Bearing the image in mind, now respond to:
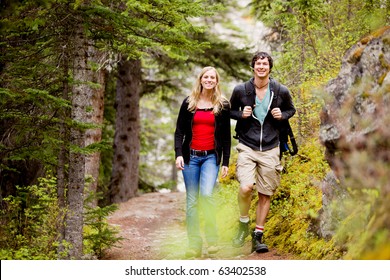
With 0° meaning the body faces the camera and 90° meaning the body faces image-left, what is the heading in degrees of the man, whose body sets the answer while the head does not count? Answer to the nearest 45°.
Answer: approximately 0°

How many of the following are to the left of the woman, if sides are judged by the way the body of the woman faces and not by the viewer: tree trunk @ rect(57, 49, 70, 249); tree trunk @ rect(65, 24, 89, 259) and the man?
1

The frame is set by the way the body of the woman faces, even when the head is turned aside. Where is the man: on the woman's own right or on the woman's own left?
on the woman's own left

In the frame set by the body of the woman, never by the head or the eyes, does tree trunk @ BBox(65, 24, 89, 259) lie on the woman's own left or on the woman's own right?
on the woman's own right

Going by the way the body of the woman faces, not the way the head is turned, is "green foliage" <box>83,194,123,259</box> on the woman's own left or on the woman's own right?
on the woman's own right

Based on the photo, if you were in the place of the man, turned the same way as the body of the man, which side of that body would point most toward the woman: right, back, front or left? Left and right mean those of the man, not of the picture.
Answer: right

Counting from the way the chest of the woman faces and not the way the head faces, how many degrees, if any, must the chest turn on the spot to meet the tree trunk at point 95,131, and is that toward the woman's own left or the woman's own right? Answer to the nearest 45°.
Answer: approximately 135° to the woman's own right

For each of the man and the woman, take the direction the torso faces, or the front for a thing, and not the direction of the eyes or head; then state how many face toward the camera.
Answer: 2
